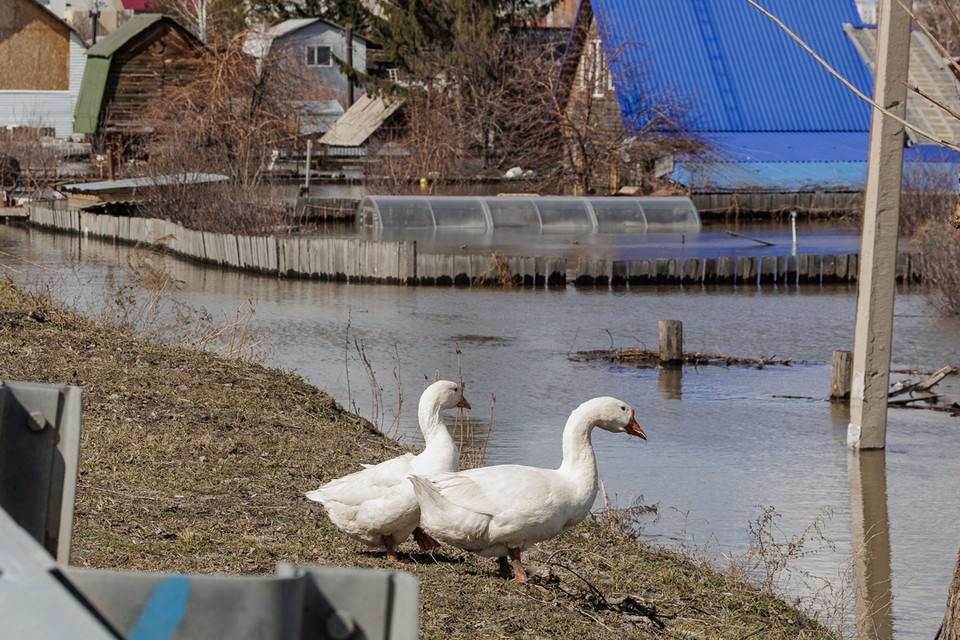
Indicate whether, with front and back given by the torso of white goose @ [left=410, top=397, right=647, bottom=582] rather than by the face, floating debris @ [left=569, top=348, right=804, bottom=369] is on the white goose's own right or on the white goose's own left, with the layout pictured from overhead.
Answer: on the white goose's own left

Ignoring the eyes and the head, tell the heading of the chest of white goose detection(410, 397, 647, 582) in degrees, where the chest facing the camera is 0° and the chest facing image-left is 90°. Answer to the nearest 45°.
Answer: approximately 270°

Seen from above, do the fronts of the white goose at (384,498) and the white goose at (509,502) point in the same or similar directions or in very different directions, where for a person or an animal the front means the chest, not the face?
same or similar directions

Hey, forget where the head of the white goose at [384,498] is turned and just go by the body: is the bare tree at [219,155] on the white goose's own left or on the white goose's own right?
on the white goose's own left

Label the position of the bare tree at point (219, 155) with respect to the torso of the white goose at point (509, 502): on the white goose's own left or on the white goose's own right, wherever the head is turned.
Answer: on the white goose's own left

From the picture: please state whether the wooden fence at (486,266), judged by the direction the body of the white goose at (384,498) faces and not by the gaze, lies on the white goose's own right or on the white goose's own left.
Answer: on the white goose's own left

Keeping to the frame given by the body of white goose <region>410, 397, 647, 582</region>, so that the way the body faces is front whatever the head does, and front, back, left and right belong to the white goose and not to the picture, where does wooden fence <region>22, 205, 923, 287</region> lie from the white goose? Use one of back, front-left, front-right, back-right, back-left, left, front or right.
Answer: left

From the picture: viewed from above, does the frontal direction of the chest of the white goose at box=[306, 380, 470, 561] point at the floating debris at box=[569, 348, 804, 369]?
no

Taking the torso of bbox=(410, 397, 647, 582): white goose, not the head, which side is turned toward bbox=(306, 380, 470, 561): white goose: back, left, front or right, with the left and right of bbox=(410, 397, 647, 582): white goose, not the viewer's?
back

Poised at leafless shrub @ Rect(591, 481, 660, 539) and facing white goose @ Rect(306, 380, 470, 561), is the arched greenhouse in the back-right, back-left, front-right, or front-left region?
back-right

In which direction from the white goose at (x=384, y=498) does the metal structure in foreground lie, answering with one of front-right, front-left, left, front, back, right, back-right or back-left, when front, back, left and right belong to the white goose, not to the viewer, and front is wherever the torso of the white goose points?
right

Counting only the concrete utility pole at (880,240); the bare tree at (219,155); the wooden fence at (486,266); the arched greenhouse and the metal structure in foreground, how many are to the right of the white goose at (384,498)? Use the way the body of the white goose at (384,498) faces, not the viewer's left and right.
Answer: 1

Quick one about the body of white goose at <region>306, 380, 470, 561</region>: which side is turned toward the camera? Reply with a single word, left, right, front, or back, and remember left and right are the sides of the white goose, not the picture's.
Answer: right
